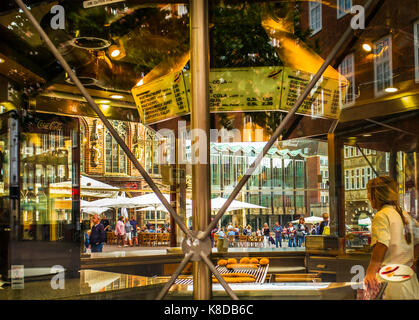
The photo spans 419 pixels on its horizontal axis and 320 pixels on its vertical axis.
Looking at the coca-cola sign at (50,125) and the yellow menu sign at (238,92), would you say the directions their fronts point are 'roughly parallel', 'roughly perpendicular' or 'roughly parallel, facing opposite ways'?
roughly parallel

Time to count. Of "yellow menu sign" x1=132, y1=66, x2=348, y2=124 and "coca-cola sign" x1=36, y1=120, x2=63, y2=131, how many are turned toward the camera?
2

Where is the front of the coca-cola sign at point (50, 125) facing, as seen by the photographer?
facing the viewer

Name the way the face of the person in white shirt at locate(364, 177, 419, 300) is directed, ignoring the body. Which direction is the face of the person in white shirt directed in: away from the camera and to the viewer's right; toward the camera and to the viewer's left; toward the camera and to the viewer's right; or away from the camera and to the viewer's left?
away from the camera and to the viewer's left

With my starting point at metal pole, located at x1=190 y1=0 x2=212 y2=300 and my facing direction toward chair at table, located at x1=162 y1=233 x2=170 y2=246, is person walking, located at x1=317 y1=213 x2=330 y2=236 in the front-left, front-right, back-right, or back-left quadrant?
front-right

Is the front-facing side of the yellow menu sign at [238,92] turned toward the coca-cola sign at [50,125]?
no
